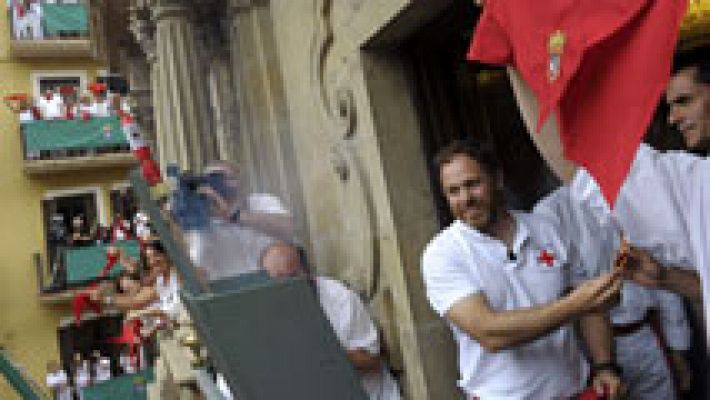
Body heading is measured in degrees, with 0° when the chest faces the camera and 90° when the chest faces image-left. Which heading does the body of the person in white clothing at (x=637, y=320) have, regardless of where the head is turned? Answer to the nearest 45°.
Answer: approximately 45°

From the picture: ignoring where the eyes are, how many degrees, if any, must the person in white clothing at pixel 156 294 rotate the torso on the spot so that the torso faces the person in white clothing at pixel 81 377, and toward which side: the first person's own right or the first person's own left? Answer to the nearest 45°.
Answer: approximately 90° to the first person's own right

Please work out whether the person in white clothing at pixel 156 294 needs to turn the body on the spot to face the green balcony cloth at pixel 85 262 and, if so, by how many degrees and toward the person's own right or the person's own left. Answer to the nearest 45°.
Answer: approximately 90° to the person's own right

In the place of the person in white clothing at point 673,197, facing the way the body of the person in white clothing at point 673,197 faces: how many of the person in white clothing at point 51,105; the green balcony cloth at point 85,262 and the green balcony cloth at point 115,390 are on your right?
3

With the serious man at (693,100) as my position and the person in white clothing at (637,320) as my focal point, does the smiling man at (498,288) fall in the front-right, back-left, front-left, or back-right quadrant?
front-left

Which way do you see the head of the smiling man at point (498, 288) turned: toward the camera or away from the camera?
toward the camera

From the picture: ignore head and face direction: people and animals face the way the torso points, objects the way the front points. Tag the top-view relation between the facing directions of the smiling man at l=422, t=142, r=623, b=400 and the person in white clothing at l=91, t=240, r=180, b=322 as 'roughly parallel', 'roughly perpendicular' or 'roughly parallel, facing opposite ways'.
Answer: roughly perpendicular

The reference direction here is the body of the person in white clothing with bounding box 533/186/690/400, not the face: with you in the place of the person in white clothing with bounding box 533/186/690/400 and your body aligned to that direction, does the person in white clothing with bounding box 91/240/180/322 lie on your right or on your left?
on your right
